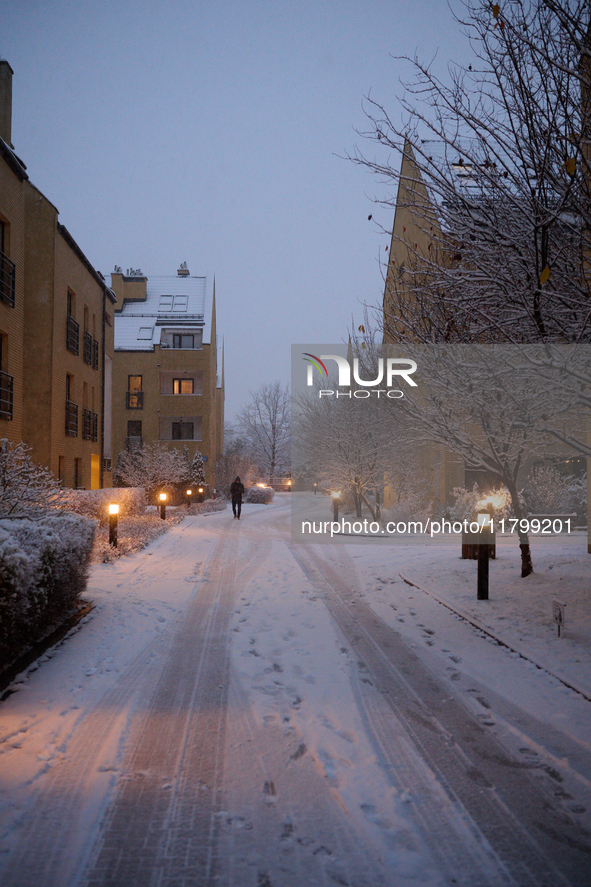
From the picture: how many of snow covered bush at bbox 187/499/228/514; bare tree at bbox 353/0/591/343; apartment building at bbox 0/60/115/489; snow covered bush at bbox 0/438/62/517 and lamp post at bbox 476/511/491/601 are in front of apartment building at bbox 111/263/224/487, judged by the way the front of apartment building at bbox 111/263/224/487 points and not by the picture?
5

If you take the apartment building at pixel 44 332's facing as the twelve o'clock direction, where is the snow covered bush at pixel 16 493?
The snow covered bush is roughly at 3 o'clock from the apartment building.

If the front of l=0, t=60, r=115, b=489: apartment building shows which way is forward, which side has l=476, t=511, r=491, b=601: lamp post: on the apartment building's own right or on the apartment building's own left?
on the apartment building's own right

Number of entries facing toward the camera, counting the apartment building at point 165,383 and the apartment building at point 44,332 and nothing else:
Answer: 1

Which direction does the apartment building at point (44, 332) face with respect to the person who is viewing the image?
facing to the right of the viewer

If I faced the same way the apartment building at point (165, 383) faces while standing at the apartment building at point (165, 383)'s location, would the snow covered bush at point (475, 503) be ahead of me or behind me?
ahead

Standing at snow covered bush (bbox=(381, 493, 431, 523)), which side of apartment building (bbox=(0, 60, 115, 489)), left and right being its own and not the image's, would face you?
front

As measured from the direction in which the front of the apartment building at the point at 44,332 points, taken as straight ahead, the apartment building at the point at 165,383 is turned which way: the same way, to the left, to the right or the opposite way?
to the right

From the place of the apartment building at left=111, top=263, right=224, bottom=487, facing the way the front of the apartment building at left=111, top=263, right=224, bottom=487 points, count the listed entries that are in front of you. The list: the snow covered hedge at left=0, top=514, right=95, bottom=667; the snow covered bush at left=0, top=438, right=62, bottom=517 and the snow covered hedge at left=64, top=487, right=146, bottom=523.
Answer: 3

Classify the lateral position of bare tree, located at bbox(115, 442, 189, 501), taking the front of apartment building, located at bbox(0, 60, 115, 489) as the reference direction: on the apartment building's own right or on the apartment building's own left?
on the apartment building's own left

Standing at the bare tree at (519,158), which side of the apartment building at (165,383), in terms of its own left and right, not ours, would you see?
front
